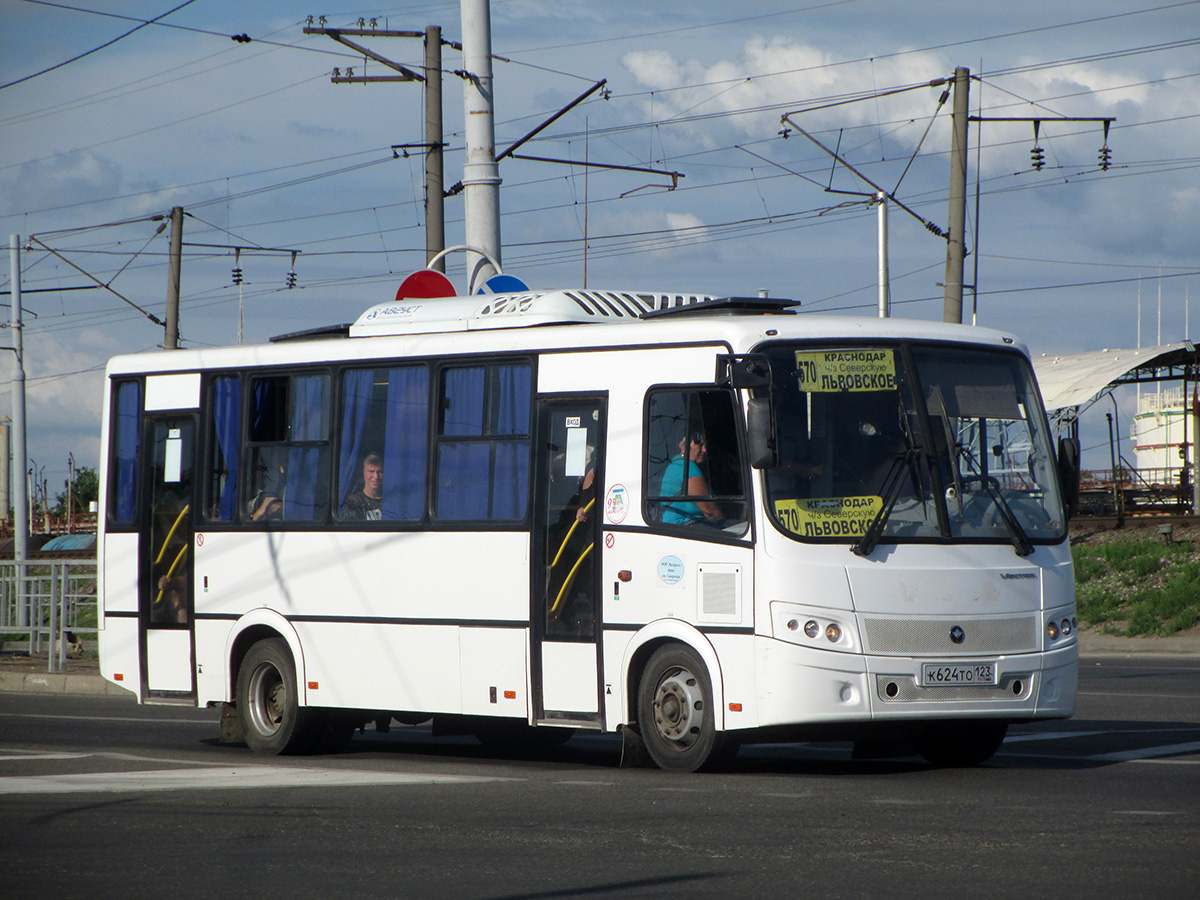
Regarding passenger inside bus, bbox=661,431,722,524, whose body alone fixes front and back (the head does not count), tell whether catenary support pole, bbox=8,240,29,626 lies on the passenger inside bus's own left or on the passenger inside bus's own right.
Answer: on the passenger inside bus's own left

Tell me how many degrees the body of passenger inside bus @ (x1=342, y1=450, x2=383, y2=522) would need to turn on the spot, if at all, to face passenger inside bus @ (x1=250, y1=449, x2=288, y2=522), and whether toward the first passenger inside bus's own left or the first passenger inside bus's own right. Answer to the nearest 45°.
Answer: approximately 180°

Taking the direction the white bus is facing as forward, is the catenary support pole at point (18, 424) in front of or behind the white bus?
behind

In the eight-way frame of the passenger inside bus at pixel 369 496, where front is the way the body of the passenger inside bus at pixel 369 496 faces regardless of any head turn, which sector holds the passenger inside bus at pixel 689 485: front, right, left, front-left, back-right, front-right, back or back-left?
front

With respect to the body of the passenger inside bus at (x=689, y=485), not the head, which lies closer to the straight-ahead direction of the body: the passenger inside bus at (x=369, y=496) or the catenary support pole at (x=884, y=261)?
the catenary support pole

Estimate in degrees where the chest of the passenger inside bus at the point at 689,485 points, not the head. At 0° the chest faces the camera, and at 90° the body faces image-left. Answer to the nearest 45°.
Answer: approximately 270°

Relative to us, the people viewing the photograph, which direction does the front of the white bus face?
facing the viewer and to the right of the viewer

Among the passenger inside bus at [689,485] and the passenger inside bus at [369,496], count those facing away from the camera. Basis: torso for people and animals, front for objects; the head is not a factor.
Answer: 0

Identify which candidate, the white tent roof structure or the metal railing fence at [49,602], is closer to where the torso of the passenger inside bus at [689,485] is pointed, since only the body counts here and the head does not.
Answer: the white tent roof structure

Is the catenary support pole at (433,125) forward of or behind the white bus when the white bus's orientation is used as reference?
behind

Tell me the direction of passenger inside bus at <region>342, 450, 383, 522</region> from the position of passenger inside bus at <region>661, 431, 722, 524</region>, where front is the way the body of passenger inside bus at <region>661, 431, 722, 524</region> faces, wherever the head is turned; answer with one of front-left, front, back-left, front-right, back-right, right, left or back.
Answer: back-left

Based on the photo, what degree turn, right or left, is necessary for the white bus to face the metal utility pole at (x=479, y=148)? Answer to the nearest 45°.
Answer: approximately 135° to its left

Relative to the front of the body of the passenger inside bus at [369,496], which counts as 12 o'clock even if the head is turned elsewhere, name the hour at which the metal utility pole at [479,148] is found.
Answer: The metal utility pole is roughly at 8 o'clock from the passenger inside bus.
